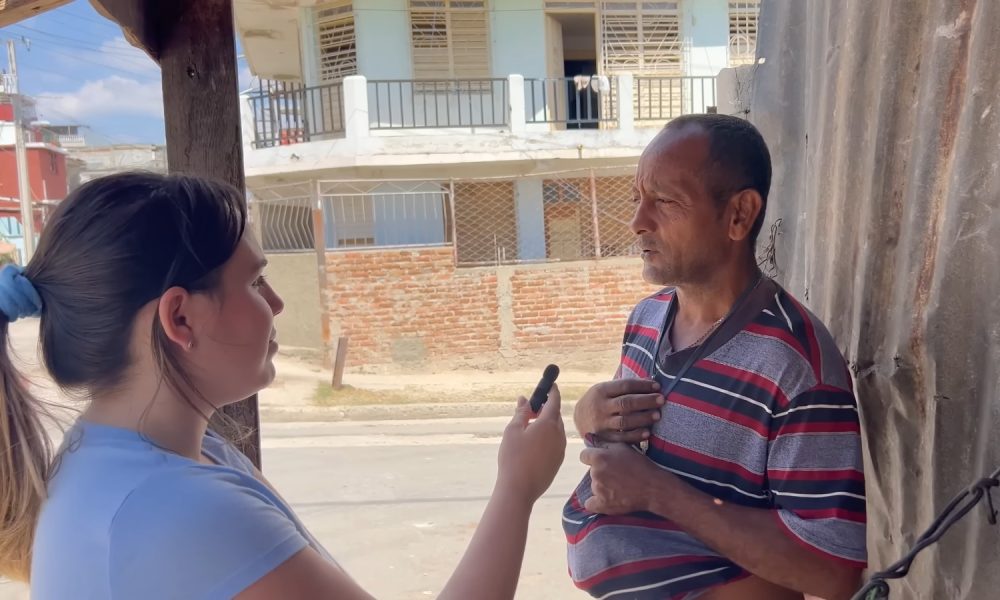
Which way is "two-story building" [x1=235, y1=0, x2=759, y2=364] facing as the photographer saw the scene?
facing the viewer

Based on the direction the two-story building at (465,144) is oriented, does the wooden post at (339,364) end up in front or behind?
in front

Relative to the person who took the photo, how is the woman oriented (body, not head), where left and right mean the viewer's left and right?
facing to the right of the viewer

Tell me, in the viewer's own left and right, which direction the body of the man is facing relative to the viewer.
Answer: facing the viewer and to the left of the viewer

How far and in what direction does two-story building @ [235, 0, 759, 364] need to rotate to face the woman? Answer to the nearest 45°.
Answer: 0° — it already faces them

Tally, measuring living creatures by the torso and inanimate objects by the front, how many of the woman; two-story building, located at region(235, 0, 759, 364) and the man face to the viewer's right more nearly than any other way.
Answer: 1

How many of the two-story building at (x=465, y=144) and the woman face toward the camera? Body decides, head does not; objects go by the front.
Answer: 1

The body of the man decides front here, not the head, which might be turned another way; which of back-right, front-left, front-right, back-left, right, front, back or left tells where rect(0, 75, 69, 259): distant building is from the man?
right

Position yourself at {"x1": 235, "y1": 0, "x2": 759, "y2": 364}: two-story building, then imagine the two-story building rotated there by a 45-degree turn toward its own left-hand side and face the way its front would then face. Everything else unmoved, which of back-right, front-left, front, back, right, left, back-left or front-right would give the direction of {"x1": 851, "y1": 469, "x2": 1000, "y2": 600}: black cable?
front-right

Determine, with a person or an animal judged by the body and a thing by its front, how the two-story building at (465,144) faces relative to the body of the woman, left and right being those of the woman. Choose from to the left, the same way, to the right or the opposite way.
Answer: to the right

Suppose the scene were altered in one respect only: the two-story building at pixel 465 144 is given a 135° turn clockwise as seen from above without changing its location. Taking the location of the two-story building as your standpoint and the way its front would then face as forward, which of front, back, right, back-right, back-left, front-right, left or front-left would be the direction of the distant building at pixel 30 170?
front

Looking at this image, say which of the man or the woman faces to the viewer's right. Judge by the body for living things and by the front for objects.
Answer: the woman

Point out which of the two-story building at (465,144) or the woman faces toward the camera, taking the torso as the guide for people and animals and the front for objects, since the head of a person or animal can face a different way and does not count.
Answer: the two-story building

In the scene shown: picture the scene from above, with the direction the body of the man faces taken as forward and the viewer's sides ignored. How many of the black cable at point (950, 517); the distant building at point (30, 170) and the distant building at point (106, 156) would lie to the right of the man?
2

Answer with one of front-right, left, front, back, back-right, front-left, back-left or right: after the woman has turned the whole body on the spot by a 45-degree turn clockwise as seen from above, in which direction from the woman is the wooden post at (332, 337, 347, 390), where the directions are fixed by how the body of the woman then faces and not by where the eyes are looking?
back-left

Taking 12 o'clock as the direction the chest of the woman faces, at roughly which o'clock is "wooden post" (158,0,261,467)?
The wooden post is roughly at 9 o'clock from the woman.
